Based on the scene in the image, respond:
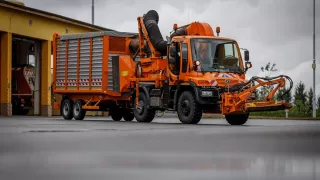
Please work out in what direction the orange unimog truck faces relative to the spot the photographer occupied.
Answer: facing the viewer and to the right of the viewer
